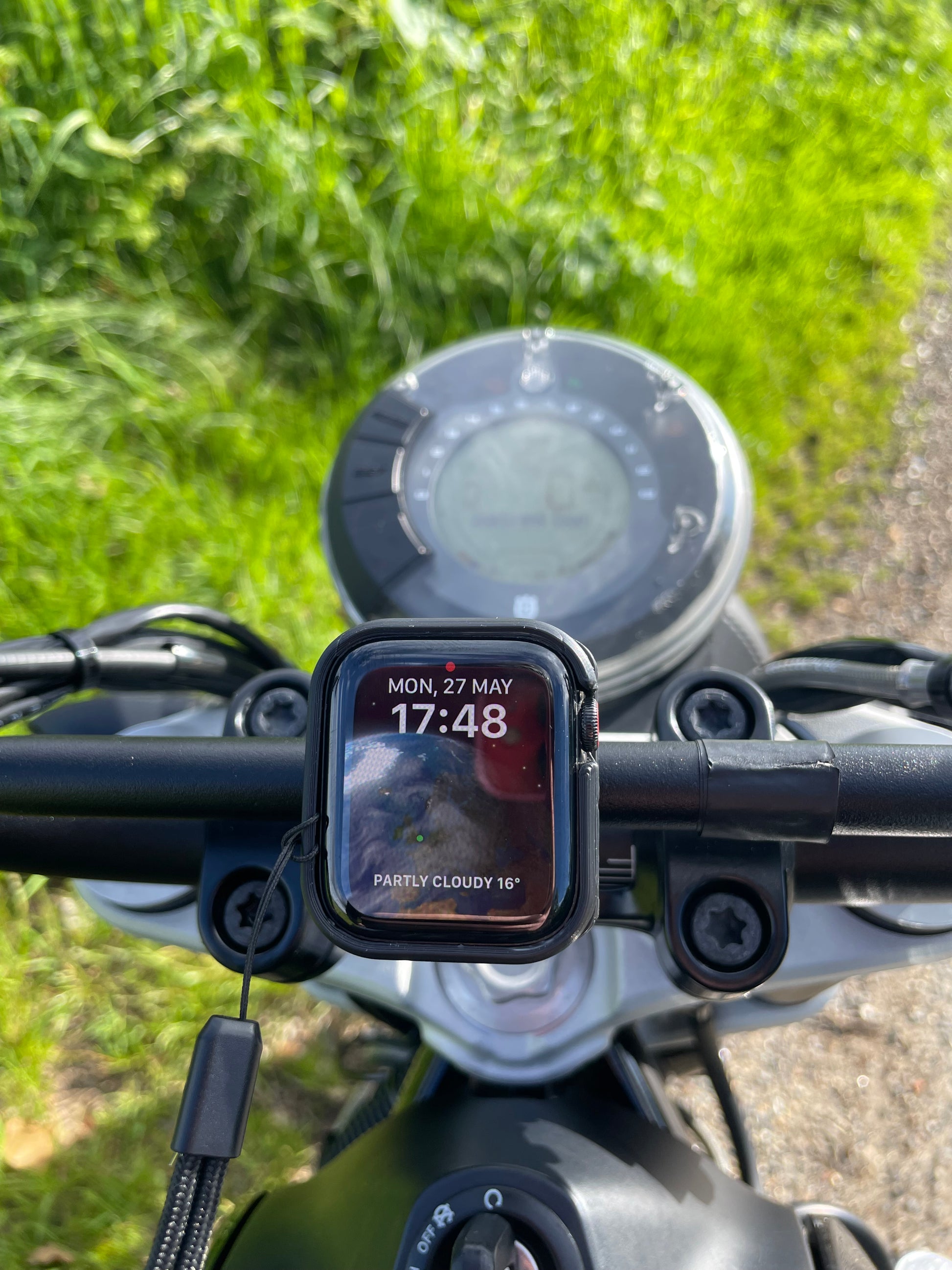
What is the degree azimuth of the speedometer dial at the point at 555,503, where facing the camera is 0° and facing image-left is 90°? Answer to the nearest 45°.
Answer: approximately 0°

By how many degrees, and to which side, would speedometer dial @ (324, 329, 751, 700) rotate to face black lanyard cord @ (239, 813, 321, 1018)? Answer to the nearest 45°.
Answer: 0° — it already faces it

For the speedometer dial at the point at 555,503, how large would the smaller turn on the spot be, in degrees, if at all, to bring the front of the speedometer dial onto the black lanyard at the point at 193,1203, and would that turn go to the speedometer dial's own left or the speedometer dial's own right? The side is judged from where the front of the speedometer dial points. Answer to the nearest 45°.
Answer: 0° — it already faces it

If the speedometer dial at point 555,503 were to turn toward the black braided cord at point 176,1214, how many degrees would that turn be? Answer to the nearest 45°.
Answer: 0° — it already faces it
